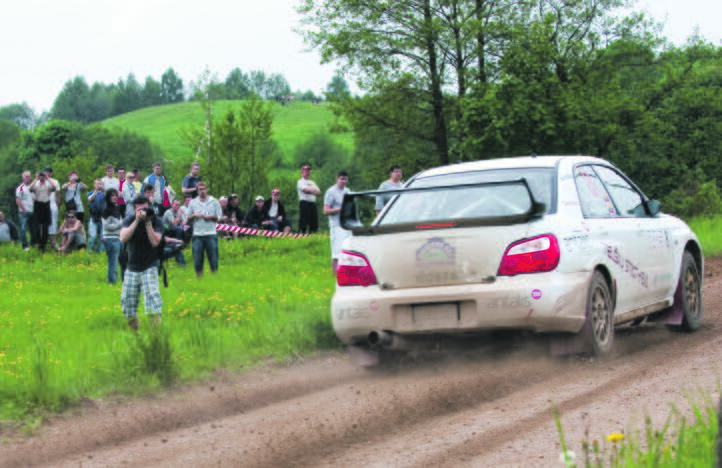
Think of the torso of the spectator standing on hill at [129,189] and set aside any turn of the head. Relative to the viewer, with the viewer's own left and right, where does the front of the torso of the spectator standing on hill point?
facing the viewer and to the right of the viewer

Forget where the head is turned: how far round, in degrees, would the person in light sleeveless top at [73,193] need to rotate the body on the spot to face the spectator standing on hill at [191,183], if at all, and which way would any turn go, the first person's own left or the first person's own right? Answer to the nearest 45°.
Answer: approximately 45° to the first person's own left

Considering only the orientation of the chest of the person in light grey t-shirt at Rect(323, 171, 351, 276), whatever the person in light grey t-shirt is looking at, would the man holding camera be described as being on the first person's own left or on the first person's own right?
on the first person's own right

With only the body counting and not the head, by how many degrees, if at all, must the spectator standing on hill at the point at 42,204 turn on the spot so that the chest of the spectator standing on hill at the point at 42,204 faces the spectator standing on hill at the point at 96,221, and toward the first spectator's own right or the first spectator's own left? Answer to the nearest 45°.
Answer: approximately 90° to the first spectator's own left

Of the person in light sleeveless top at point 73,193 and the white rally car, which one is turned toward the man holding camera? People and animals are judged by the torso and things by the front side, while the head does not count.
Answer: the person in light sleeveless top

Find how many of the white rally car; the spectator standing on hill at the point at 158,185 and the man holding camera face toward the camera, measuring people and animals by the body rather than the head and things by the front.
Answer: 2

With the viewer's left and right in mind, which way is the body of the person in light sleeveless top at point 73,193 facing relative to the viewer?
facing the viewer

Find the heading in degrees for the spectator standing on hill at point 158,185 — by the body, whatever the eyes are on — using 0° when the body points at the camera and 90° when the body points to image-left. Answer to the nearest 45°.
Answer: approximately 0°

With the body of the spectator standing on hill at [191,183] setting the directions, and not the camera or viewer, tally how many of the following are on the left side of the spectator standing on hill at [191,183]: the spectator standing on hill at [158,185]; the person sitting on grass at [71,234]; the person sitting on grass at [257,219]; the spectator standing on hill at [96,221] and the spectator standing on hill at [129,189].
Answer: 1

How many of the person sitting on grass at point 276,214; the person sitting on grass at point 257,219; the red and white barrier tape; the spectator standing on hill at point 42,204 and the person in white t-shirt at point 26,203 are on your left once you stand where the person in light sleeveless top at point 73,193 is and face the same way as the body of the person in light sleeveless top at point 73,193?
3

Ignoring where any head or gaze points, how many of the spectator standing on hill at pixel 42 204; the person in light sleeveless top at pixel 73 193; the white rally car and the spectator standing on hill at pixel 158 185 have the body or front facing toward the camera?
3

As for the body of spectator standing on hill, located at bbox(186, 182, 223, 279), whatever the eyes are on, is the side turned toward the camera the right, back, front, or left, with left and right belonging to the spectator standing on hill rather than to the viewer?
front
